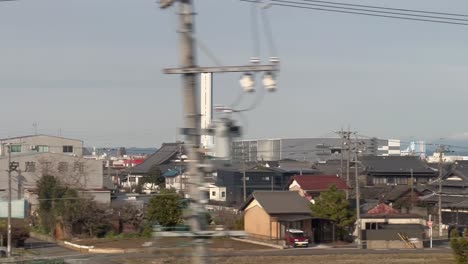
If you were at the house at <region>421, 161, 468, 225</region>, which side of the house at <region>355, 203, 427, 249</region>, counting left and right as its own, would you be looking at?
back

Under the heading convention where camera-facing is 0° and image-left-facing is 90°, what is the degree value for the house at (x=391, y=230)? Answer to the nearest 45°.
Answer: approximately 0°

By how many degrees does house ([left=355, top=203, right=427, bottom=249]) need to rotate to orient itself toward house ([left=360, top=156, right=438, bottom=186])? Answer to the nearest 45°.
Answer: approximately 180°

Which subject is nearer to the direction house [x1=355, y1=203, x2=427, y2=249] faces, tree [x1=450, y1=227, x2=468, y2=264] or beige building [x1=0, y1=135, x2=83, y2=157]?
the tree

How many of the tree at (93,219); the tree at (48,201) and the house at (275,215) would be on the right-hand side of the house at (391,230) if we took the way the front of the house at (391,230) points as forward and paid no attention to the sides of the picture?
3

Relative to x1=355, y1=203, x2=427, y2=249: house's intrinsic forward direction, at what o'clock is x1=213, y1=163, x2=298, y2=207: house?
x1=213, y1=163, x2=298, y2=207: house is roughly at 5 o'clock from x1=355, y1=203, x2=427, y2=249: house.

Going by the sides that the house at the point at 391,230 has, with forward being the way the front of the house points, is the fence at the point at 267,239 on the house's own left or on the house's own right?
on the house's own right

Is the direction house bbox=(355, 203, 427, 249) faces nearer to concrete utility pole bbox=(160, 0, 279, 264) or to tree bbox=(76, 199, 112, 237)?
the concrete utility pole

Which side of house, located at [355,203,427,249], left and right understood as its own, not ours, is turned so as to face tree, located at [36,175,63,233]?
right

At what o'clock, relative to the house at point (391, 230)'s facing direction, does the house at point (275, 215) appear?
the house at point (275, 215) is roughly at 3 o'clock from the house at point (391, 230).

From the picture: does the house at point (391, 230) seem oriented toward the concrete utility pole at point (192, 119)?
yes

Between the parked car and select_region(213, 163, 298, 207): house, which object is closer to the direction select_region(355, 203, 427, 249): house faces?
the parked car
